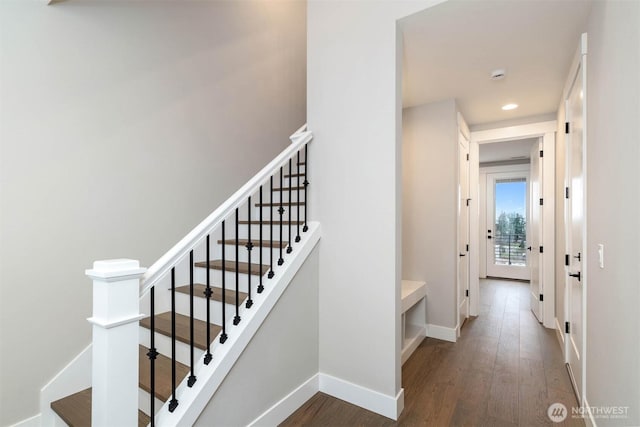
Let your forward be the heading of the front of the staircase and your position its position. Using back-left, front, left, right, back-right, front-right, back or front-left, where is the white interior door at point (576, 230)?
back-left

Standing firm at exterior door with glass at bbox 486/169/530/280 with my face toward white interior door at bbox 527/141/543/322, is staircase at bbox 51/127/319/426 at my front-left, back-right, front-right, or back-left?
front-right

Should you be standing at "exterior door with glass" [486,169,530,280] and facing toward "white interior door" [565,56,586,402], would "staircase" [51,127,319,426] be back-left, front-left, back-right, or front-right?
front-right

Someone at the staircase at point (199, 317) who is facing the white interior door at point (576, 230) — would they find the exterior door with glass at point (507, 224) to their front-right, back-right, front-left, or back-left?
front-left
